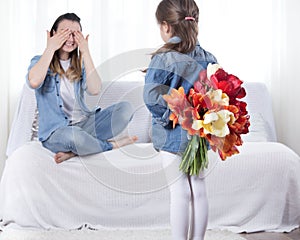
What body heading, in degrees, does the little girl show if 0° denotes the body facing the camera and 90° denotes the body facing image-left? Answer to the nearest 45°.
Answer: approximately 135°

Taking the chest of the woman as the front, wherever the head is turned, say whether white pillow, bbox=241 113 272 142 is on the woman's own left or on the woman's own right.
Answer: on the woman's own left

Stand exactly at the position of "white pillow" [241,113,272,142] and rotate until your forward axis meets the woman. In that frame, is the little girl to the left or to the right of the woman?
left

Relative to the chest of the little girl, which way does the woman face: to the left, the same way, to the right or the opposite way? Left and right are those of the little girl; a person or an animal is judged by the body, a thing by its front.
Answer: the opposite way

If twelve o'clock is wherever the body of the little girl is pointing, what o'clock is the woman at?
The woman is roughly at 12 o'clock from the little girl.

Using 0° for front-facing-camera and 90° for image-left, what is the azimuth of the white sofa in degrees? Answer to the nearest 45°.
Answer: approximately 0°

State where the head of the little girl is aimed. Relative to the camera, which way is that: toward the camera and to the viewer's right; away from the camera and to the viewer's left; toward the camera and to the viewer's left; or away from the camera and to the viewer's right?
away from the camera and to the viewer's left

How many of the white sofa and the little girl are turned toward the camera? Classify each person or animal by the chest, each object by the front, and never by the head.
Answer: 1
